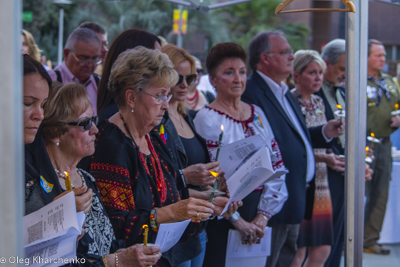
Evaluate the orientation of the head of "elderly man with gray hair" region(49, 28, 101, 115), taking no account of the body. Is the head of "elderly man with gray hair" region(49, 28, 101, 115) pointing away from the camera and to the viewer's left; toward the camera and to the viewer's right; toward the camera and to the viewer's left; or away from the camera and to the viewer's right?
toward the camera and to the viewer's right

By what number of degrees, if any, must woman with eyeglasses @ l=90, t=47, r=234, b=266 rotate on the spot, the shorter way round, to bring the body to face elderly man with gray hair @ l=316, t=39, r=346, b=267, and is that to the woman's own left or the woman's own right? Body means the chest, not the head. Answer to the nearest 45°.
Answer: approximately 90° to the woman's own left

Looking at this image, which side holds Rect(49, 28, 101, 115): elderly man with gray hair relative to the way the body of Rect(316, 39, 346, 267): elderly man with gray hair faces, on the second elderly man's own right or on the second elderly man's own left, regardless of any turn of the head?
on the second elderly man's own right

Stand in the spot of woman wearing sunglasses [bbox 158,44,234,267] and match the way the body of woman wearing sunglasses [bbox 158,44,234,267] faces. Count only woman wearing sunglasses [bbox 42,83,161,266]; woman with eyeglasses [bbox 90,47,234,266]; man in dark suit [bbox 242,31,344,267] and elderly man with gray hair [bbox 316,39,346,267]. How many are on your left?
2
